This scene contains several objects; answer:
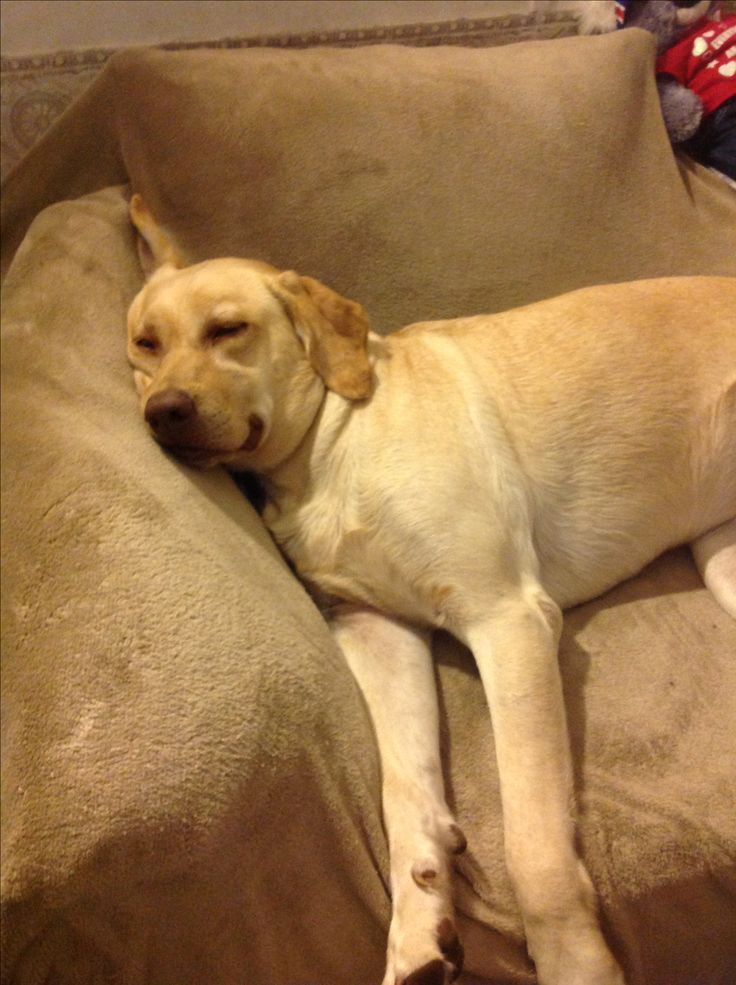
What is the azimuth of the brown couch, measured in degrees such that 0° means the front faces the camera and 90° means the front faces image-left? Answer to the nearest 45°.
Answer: approximately 0°
